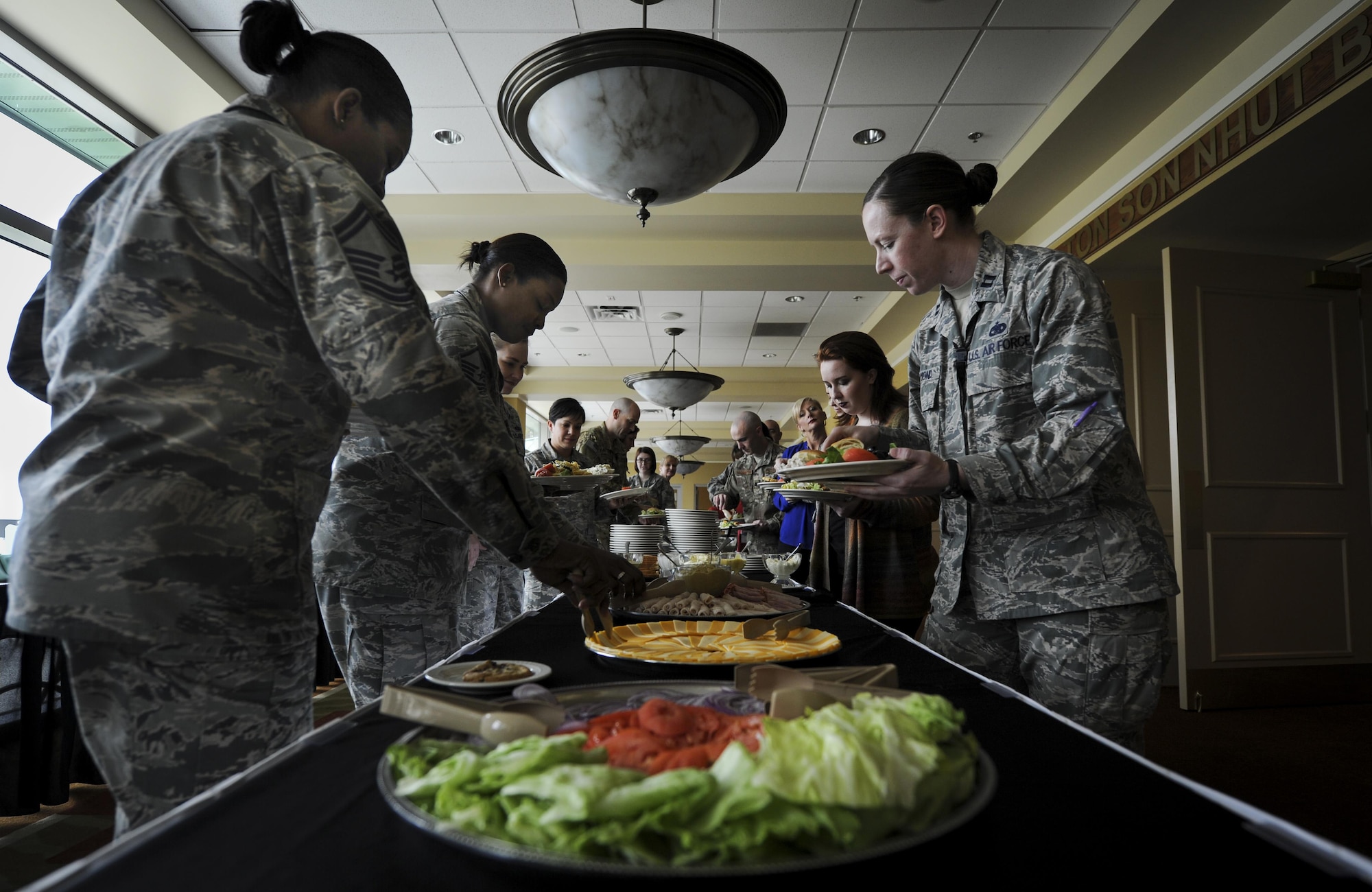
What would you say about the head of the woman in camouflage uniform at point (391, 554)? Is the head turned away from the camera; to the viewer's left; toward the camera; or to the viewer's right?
to the viewer's right

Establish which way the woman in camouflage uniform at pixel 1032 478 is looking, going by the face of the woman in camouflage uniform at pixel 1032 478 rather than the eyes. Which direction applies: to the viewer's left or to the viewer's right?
to the viewer's left

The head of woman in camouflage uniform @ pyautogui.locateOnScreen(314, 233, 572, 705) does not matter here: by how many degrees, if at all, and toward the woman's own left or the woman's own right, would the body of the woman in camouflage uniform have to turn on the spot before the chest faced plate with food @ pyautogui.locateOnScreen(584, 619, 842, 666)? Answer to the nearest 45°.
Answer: approximately 45° to the woman's own right

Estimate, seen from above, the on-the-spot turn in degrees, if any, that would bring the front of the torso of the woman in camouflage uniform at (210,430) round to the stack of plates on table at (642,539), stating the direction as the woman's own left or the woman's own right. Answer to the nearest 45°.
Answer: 0° — they already face it

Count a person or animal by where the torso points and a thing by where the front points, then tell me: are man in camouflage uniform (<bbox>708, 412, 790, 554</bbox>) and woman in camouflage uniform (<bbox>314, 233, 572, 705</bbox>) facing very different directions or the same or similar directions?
very different directions

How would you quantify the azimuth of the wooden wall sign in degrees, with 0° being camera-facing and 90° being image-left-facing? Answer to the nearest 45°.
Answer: approximately 45°

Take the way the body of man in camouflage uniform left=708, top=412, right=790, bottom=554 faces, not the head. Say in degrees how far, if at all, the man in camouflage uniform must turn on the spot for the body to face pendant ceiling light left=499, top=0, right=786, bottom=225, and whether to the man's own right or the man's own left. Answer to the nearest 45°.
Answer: approximately 45° to the man's own left

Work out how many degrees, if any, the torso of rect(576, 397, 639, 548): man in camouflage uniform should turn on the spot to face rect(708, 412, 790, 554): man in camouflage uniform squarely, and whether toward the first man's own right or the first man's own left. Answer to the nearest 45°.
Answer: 0° — they already face them

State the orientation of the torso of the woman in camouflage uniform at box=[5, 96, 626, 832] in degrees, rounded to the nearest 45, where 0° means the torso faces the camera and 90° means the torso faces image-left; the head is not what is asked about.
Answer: approximately 225°

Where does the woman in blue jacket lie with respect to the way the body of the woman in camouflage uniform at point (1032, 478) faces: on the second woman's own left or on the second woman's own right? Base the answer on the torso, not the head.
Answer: on the second woman's own right
